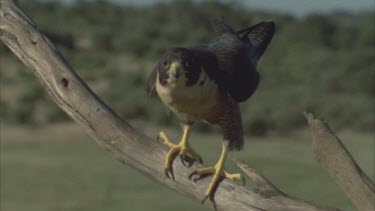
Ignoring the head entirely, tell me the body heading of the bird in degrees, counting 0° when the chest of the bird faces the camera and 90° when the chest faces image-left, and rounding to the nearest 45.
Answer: approximately 45°

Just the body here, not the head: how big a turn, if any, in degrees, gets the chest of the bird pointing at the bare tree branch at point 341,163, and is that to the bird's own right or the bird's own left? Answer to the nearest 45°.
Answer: approximately 90° to the bird's own left
